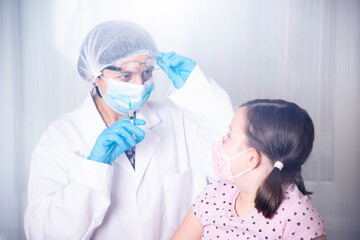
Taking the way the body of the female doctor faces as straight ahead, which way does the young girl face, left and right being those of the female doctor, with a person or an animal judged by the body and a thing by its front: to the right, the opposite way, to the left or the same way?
to the right

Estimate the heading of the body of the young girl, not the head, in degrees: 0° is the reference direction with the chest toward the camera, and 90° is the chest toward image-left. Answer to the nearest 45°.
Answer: approximately 45°

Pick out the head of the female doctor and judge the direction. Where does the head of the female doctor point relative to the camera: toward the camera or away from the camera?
toward the camera

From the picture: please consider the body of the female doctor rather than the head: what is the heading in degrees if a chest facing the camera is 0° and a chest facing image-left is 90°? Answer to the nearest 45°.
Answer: approximately 315°

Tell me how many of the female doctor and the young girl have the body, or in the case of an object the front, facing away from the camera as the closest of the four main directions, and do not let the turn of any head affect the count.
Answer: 0
